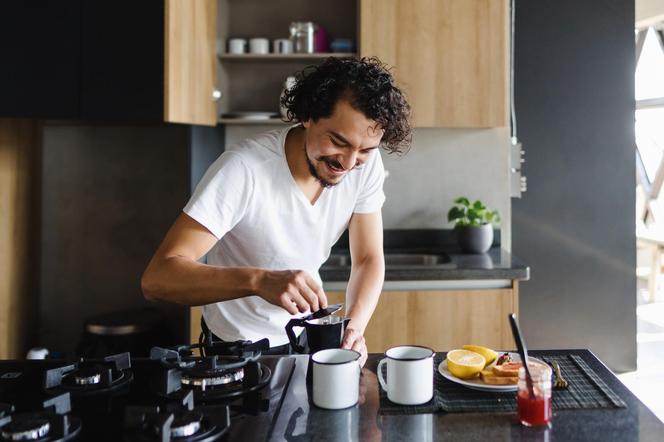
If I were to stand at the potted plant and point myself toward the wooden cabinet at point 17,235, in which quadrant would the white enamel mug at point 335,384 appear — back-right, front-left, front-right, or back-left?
front-left

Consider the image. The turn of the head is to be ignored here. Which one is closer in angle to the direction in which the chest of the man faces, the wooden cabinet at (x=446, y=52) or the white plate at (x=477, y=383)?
the white plate

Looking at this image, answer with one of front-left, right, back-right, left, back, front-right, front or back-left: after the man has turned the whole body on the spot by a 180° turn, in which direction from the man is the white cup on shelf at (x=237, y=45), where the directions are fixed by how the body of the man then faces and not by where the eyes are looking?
front-right

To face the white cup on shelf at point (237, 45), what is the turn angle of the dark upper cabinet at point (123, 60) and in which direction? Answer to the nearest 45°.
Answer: approximately 135° to its left

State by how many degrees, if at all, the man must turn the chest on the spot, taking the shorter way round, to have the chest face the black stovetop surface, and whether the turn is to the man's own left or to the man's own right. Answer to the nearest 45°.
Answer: approximately 90° to the man's own right

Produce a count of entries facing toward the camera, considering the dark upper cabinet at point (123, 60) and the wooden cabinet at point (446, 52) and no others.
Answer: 2

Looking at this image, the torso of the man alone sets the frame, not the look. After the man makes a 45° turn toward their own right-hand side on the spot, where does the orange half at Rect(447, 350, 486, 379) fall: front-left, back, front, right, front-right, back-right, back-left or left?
front-left

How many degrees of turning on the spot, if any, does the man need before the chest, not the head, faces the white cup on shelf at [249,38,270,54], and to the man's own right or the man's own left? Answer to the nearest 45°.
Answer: approximately 135° to the man's own left

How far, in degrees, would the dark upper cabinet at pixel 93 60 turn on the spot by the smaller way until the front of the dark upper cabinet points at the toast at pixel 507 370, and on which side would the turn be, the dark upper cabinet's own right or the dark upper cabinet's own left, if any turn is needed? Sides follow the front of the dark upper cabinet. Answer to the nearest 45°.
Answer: approximately 45° to the dark upper cabinet's own left

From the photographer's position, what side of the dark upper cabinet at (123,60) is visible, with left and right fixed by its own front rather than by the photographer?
front

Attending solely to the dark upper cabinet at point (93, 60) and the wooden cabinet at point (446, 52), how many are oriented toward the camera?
2

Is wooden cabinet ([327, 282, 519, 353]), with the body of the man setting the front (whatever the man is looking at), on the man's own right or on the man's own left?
on the man's own left

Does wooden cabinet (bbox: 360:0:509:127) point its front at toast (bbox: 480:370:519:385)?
yes

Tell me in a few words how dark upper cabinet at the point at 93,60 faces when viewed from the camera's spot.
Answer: facing the viewer
